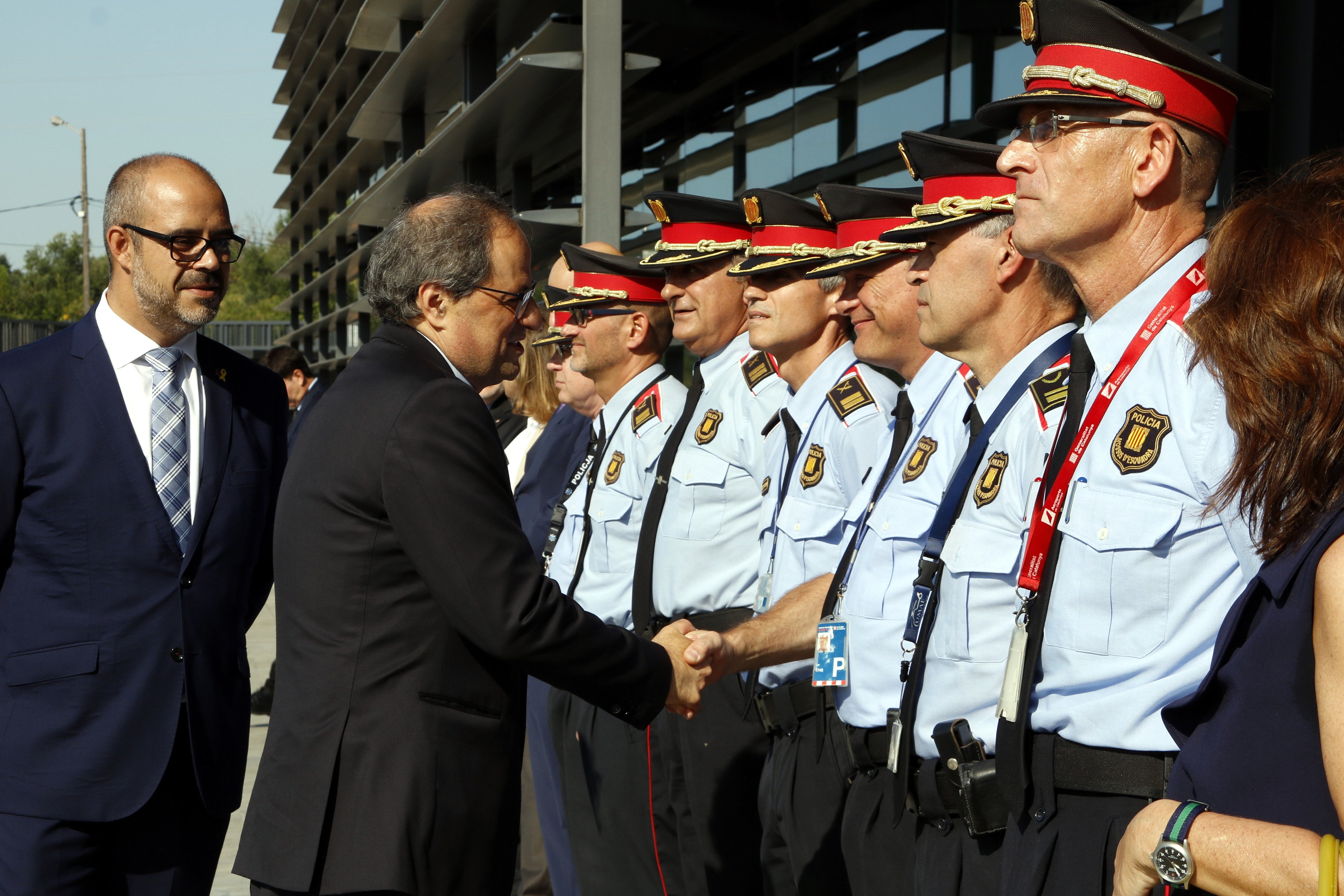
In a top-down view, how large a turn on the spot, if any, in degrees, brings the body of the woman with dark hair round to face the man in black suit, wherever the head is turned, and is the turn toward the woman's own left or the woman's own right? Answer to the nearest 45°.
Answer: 0° — they already face them

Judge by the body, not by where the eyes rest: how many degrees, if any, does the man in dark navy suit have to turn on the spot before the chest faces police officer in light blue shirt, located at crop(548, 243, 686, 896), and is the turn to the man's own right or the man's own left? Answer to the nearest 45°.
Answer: approximately 90° to the man's own left

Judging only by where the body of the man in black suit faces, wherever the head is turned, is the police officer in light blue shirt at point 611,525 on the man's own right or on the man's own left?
on the man's own left

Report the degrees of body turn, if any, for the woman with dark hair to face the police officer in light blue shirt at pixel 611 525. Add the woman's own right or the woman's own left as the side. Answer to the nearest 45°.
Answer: approximately 45° to the woman's own right

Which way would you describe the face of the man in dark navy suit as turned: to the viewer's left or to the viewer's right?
to the viewer's right

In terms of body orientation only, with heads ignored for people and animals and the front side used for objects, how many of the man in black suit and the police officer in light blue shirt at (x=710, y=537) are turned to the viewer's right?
1

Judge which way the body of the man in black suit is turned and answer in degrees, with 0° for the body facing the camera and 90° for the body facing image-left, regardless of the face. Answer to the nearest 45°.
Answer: approximately 270°

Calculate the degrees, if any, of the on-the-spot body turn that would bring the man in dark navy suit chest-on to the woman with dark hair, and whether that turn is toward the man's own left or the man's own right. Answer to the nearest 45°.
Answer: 0° — they already face them

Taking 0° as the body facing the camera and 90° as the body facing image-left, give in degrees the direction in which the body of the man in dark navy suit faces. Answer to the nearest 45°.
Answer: approximately 315°

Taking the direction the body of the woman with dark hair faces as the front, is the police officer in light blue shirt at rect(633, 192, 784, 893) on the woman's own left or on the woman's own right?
on the woman's own right

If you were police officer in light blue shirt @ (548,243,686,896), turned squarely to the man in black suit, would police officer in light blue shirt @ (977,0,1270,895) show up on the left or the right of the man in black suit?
left

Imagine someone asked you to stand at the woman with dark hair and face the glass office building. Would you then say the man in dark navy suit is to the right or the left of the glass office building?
left

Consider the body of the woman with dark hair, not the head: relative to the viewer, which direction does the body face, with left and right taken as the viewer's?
facing to the left of the viewer

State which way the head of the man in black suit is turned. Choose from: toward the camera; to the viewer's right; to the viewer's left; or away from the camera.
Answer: to the viewer's right
